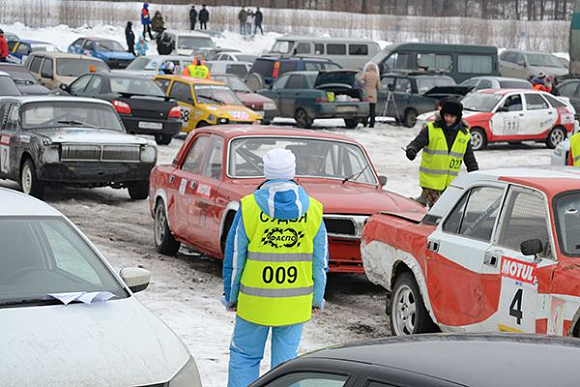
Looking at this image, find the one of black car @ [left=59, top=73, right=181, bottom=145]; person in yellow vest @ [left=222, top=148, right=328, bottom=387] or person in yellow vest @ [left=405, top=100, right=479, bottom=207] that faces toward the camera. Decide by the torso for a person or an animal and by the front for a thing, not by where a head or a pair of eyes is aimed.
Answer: person in yellow vest @ [left=405, top=100, right=479, bottom=207]

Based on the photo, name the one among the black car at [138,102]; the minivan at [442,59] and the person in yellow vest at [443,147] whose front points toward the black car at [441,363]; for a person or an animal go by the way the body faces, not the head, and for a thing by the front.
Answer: the person in yellow vest

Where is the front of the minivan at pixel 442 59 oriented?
to the viewer's left

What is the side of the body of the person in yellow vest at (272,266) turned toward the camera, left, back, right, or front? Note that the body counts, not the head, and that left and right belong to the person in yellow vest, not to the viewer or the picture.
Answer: back

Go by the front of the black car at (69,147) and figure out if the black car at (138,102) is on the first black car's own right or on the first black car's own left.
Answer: on the first black car's own left

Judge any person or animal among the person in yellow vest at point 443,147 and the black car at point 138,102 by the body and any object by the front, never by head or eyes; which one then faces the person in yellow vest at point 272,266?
the person in yellow vest at point 443,147

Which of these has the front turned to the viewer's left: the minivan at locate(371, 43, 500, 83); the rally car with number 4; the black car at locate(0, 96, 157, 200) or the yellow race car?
the minivan

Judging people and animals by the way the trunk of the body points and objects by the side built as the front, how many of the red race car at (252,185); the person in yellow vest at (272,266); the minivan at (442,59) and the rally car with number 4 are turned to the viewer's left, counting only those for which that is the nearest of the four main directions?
1

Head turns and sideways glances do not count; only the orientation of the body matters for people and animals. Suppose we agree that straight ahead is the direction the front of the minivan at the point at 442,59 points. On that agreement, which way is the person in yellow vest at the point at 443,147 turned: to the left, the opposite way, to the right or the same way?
to the left

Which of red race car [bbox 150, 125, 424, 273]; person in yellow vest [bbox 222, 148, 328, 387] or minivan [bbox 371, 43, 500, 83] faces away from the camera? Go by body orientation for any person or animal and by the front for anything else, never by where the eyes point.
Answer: the person in yellow vest

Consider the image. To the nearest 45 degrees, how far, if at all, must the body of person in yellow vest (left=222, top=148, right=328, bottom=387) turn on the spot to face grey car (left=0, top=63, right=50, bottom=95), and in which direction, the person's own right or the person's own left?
0° — they already face it

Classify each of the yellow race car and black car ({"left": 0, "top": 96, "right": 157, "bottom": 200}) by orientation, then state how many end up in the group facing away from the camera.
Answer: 0

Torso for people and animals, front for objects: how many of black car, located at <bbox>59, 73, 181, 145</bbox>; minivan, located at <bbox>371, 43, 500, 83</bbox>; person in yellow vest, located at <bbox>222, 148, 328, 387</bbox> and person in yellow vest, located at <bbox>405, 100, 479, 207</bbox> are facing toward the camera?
1

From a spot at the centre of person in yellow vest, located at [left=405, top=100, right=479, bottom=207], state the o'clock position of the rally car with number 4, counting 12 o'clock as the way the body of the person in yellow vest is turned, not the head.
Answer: The rally car with number 4 is roughly at 12 o'clock from the person in yellow vest.

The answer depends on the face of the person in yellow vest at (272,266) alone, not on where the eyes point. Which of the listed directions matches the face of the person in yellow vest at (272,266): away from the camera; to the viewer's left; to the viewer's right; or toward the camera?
away from the camera

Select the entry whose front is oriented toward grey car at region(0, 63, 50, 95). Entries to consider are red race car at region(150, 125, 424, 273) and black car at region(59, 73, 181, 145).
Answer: black car at region(59, 73, 181, 145)

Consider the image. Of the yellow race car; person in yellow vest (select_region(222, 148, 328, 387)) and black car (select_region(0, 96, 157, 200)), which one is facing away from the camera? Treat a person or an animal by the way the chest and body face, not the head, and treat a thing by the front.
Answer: the person in yellow vest

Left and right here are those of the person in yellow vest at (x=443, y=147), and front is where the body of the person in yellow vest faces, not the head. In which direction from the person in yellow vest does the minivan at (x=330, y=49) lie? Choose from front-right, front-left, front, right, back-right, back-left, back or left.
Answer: back
